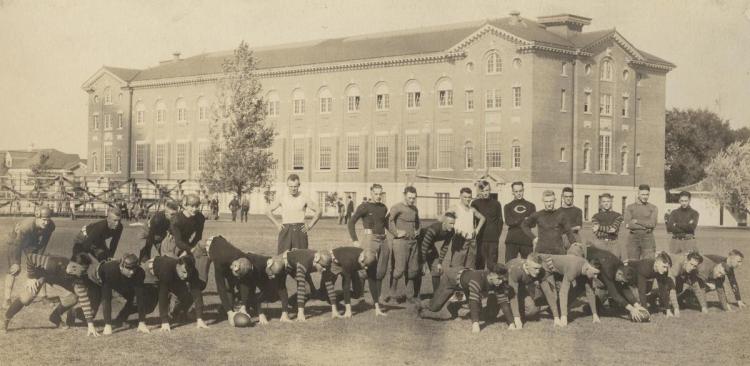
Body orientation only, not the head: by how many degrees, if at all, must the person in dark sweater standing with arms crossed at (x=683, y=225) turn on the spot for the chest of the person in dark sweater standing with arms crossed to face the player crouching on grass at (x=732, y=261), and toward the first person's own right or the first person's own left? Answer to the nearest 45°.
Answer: approximately 45° to the first person's own left

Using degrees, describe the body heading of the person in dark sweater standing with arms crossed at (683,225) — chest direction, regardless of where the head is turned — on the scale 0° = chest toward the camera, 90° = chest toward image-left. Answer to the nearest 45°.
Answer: approximately 0°

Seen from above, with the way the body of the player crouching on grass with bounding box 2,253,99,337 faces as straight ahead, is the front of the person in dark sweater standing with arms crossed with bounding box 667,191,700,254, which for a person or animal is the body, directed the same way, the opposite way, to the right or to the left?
to the right

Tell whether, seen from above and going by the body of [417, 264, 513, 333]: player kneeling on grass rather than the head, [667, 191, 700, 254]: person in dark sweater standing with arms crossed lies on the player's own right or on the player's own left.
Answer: on the player's own left

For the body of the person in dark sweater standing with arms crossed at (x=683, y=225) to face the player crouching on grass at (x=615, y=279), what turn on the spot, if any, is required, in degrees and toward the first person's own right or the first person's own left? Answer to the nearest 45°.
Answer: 0° — they already face them
